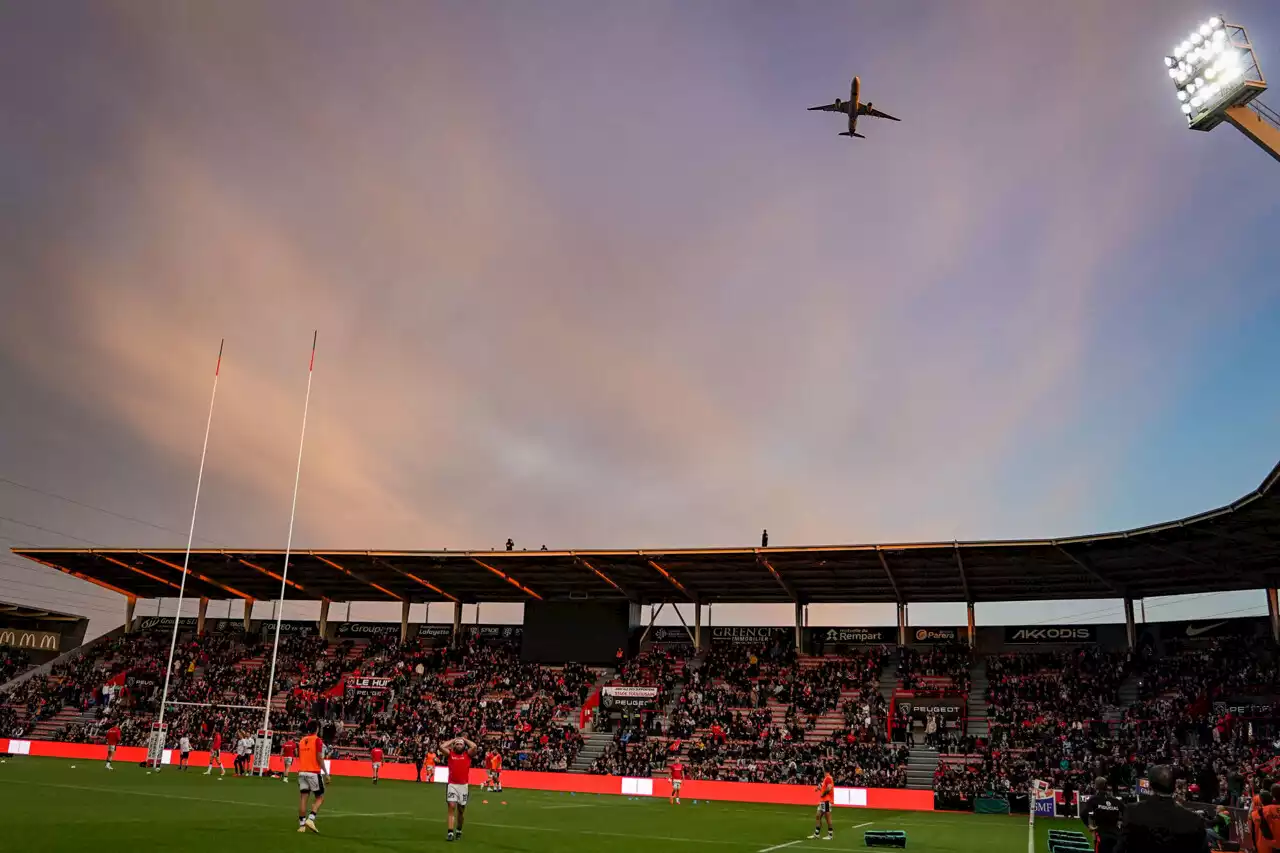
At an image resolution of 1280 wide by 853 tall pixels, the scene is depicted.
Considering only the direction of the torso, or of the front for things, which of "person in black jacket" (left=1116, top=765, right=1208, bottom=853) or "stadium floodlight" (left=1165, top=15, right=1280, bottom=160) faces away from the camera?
the person in black jacket

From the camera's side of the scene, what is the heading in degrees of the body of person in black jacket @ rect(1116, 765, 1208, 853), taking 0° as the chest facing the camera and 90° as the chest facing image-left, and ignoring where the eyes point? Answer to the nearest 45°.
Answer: approximately 180°

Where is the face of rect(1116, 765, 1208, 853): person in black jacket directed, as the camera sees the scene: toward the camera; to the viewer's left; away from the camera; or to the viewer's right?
away from the camera
